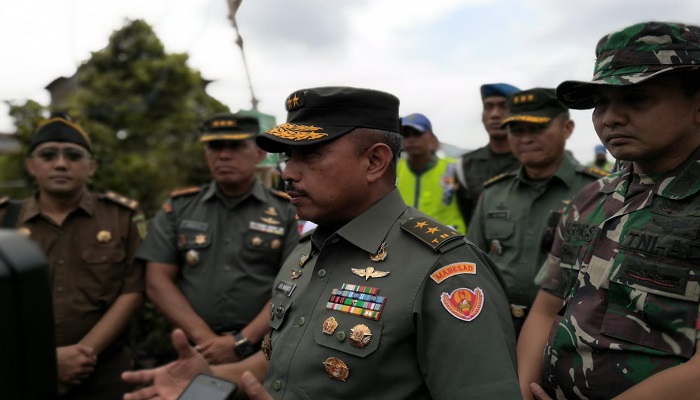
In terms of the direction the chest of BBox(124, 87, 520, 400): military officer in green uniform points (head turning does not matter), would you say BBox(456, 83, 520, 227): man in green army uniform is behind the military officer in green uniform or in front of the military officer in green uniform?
behind

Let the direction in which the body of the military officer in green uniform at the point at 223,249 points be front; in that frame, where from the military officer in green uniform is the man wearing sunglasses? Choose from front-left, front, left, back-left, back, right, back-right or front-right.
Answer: right

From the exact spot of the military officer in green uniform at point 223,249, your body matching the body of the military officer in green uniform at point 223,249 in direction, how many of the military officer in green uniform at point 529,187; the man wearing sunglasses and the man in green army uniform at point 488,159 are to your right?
1

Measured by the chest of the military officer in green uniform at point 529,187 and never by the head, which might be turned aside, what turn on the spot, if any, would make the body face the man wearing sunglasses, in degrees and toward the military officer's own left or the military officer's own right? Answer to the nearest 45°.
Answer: approximately 45° to the military officer's own right

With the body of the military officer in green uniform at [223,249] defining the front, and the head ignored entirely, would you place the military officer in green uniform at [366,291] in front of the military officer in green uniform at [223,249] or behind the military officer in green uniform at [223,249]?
in front

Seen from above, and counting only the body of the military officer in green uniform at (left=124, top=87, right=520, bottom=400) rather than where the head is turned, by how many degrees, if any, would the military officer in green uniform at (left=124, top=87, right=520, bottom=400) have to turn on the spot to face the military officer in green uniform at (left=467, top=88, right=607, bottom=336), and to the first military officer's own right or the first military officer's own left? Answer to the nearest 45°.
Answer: approximately 180°

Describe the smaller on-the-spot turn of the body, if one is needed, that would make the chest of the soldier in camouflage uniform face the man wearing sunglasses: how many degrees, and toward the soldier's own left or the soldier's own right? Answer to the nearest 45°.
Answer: approximately 45° to the soldier's own right

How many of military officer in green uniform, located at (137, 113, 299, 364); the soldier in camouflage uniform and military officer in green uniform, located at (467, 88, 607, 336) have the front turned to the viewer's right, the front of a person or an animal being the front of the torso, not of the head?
0

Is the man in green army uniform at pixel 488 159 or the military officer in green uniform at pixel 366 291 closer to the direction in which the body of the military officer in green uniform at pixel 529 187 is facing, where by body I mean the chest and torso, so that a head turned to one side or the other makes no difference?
the military officer in green uniform

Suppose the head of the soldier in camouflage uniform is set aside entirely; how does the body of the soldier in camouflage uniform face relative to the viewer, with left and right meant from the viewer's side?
facing the viewer and to the left of the viewer

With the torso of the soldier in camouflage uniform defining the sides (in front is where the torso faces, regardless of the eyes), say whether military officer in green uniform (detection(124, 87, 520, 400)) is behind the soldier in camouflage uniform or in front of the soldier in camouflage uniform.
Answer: in front

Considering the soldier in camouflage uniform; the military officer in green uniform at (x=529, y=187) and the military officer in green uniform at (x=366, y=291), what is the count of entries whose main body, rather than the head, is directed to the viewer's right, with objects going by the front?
0

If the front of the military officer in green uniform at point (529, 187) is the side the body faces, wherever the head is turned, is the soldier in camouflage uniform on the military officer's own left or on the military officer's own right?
on the military officer's own left

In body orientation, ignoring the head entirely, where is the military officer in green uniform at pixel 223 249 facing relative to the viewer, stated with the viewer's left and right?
facing the viewer

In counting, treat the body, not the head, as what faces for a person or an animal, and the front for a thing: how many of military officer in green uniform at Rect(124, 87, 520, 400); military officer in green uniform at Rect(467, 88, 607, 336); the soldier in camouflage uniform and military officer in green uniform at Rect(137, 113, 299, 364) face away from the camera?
0

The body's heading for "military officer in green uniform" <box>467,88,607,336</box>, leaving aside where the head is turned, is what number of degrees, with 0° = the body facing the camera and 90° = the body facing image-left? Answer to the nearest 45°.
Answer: approximately 45°

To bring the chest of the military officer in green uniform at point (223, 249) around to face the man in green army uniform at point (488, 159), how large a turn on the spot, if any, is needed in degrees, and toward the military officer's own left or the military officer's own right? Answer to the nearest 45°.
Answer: approximately 90° to the military officer's own left

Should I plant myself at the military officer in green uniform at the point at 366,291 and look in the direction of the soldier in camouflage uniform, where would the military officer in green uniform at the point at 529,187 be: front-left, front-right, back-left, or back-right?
front-left

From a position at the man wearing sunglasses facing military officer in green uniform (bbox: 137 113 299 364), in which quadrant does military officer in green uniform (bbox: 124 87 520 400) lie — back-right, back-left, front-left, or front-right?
front-right
